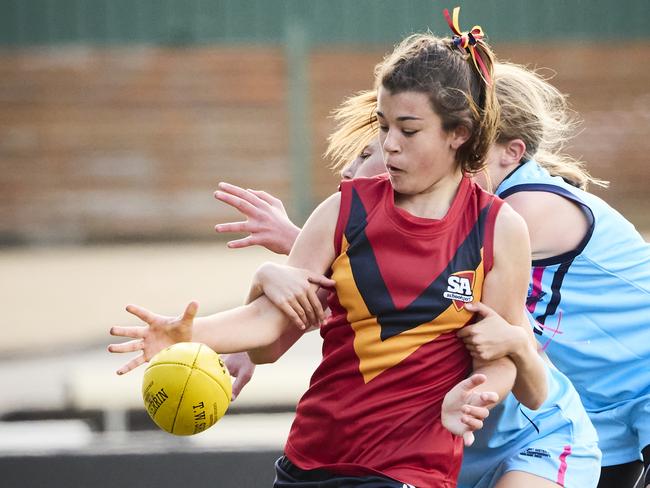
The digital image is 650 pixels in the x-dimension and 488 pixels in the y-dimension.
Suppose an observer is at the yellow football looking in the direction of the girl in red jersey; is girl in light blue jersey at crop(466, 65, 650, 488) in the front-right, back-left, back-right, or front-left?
front-left

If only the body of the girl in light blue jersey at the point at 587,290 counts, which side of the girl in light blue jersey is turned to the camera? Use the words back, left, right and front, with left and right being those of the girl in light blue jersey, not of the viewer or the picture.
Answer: left

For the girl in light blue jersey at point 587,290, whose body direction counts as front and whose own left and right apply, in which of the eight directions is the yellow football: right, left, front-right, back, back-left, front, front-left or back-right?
front-left

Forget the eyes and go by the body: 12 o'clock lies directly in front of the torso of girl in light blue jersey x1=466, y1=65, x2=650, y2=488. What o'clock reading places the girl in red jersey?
The girl in red jersey is roughly at 10 o'clock from the girl in light blue jersey.

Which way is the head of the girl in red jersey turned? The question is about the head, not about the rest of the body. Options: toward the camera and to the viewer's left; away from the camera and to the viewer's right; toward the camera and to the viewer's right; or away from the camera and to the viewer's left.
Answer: toward the camera and to the viewer's left
